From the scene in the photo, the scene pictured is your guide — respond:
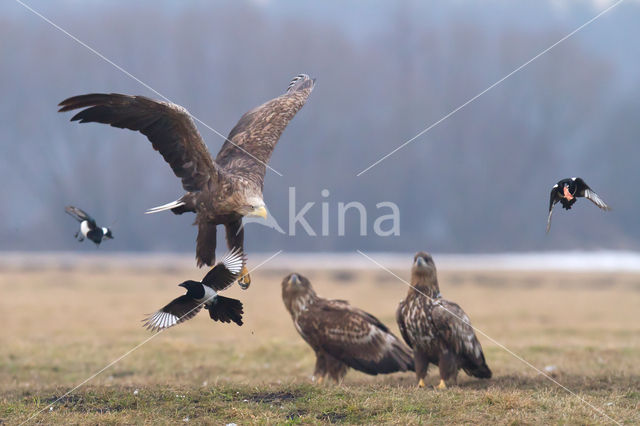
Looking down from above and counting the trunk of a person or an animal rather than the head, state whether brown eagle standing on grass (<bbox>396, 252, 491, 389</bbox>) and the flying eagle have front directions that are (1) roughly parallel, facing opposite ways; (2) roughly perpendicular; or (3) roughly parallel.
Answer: roughly perpendicular

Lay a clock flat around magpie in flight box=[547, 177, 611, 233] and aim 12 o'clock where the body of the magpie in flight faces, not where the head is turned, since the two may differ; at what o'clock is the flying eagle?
The flying eagle is roughly at 3 o'clock from the magpie in flight.

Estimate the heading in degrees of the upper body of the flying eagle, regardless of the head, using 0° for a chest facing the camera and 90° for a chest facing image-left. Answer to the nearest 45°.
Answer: approximately 315°

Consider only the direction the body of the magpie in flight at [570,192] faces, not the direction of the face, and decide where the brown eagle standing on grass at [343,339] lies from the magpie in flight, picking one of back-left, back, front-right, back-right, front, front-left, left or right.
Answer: back-right

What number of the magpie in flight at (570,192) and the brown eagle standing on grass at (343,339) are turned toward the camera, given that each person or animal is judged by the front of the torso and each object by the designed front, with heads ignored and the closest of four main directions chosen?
1
